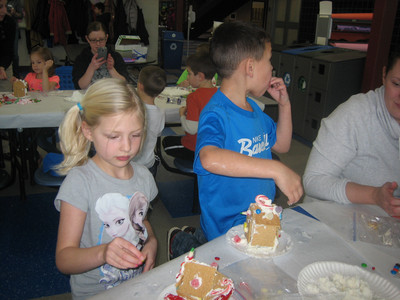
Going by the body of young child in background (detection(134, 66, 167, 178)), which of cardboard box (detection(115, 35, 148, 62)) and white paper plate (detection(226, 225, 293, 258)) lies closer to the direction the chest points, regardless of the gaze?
the cardboard box

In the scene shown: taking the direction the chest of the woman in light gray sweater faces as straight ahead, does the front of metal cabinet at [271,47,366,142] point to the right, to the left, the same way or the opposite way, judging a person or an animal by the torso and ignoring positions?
to the right

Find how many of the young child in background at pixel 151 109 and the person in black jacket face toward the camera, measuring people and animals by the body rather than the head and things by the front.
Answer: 1

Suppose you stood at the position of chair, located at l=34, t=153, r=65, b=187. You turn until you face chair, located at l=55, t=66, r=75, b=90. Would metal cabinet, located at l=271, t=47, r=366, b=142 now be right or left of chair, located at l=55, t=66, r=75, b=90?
right

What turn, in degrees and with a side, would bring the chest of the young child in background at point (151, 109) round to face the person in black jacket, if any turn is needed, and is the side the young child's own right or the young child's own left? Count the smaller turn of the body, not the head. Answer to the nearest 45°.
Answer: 0° — they already face them

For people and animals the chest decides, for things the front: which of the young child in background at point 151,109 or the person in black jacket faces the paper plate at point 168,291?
the person in black jacket

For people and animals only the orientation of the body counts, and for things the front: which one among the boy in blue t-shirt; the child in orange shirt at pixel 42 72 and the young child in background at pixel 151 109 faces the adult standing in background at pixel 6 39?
the young child in background

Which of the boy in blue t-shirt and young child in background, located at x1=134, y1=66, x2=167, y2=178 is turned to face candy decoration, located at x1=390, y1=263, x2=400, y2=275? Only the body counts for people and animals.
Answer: the boy in blue t-shirt
